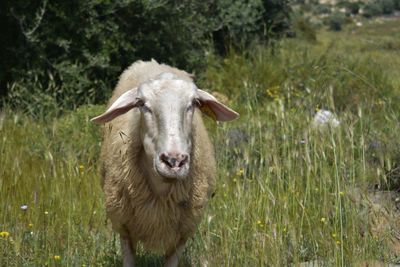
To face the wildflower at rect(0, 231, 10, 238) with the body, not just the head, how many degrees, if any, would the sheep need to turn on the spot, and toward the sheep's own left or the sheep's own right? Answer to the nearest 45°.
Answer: approximately 90° to the sheep's own right

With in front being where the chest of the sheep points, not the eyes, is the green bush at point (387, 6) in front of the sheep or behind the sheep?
behind

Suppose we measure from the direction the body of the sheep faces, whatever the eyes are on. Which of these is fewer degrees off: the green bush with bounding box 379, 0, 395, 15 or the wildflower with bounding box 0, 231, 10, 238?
the wildflower

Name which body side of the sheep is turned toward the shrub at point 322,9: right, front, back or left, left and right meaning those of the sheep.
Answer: back

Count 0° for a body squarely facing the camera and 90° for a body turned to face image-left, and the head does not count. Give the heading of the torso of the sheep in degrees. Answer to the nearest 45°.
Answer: approximately 0°

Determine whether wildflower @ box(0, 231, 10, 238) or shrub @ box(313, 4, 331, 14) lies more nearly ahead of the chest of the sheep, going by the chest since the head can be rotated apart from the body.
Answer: the wildflower

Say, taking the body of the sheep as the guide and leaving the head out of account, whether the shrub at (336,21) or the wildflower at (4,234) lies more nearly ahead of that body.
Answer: the wildflower
